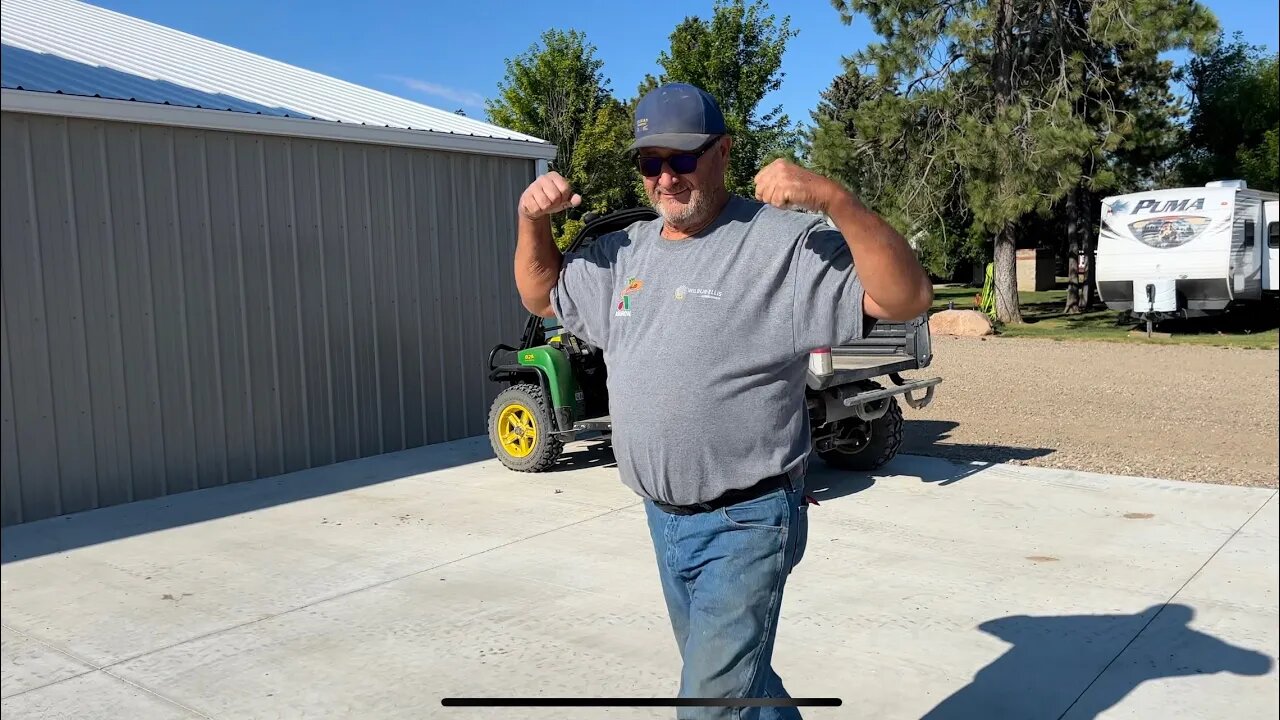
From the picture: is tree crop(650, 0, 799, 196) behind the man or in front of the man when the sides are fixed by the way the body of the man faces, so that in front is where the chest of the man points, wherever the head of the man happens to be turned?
behind

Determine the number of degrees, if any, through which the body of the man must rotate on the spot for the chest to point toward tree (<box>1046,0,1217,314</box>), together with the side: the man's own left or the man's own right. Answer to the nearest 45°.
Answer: approximately 180°

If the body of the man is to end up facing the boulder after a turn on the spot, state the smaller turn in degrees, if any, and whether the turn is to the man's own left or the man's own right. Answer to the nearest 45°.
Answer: approximately 135° to the man's own right

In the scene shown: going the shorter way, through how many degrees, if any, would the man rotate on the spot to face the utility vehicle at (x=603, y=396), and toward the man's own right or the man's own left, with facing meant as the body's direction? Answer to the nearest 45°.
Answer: approximately 135° to the man's own right

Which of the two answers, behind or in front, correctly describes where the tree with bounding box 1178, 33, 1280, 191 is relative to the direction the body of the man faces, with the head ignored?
behind

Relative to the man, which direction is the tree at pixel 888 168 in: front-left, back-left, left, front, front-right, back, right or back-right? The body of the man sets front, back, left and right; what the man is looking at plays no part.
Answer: back-right

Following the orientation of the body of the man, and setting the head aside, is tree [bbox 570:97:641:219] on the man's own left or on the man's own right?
on the man's own right

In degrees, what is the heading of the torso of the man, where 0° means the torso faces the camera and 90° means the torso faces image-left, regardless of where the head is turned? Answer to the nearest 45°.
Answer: approximately 45°

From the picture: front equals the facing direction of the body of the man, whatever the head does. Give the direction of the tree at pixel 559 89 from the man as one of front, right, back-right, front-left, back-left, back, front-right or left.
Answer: back-right

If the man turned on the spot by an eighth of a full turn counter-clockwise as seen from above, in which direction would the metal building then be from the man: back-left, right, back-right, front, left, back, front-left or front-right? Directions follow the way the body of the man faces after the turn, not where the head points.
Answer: back-right

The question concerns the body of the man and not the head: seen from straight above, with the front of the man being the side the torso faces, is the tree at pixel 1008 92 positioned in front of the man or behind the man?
behind
